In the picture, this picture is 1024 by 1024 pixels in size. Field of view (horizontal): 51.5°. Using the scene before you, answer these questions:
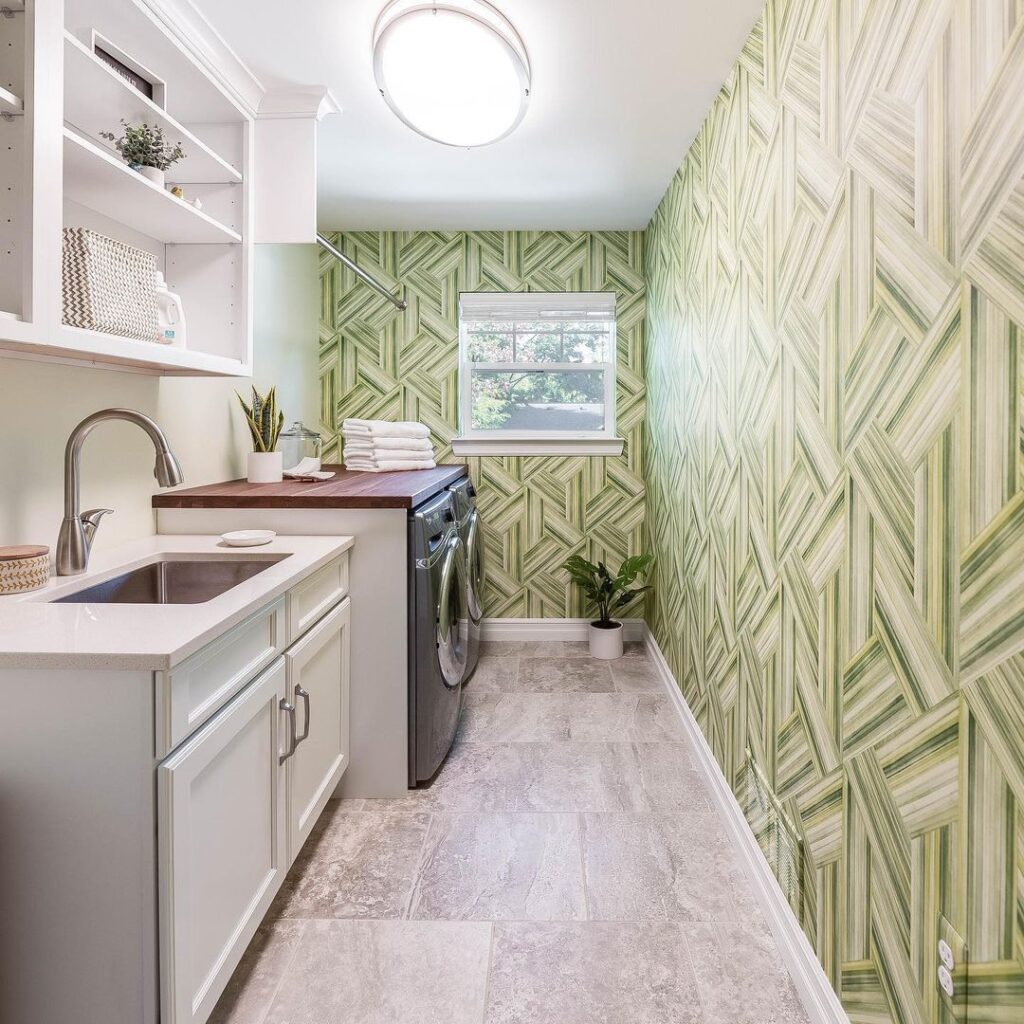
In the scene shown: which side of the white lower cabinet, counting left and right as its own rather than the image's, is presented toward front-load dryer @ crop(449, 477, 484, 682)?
left

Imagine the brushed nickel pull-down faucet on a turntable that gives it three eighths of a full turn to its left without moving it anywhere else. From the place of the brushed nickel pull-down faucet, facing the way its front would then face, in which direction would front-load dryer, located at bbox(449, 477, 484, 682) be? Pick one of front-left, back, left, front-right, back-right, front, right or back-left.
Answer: front-right

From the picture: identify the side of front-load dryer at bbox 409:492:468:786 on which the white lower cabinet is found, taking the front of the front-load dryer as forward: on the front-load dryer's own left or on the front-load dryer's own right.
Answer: on the front-load dryer's own right

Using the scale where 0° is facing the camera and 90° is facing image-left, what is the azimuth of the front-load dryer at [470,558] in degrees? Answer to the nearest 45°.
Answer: approximately 270°

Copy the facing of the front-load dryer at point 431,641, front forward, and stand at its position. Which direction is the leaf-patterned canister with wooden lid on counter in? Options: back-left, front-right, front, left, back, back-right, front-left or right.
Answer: back-right

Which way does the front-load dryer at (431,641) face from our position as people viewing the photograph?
facing to the right of the viewer

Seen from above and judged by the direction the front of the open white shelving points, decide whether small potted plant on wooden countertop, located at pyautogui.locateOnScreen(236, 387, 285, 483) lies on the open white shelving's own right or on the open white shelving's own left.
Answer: on the open white shelving's own left

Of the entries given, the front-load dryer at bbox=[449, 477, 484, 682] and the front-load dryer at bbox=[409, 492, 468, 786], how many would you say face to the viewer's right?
2
